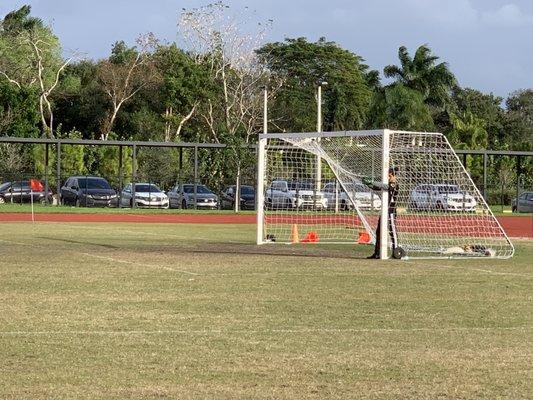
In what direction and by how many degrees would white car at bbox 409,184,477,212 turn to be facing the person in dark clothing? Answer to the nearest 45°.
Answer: approximately 45° to its right

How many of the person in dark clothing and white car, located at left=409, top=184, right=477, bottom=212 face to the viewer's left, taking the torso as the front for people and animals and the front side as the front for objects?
1

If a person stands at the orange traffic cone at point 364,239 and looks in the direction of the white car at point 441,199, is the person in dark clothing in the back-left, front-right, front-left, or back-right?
back-right

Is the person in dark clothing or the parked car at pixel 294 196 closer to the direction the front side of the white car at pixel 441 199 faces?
the person in dark clothing

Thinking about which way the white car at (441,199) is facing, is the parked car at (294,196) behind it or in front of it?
behind

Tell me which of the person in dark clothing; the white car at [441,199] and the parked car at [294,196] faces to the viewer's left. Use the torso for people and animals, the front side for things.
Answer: the person in dark clothing

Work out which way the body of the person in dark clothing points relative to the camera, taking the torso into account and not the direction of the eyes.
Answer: to the viewer's left

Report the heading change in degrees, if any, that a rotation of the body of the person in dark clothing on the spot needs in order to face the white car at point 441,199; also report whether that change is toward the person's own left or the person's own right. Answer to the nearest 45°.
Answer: approximately 90° to the person's own right

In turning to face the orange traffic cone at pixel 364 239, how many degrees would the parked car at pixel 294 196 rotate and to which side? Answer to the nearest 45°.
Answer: approximately 45° to its right
